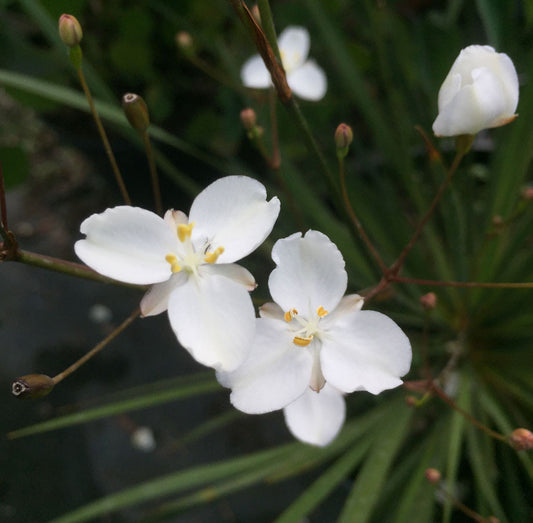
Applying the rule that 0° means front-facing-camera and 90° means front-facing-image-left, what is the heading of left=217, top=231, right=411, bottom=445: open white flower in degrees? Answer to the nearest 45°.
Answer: approximately 0°

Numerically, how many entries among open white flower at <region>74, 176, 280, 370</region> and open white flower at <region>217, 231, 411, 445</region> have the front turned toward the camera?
2
